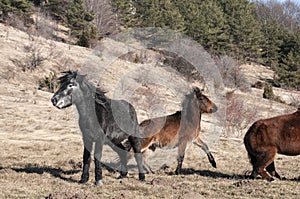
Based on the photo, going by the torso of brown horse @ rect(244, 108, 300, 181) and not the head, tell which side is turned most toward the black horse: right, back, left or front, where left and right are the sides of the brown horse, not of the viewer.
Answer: back

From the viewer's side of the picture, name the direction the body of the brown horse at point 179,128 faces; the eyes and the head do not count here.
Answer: to the viewer's right

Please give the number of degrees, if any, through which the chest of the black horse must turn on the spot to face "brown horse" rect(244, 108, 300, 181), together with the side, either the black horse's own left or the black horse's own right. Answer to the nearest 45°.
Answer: approximately 135° to the black horse's own left

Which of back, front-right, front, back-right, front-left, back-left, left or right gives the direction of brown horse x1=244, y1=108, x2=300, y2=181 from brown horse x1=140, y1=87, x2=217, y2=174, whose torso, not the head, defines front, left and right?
front-right

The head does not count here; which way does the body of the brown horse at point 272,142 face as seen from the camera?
to the viewer's right

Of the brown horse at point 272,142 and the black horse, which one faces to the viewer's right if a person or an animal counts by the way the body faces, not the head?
the brown horse

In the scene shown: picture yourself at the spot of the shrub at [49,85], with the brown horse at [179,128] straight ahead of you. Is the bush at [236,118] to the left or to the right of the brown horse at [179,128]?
left

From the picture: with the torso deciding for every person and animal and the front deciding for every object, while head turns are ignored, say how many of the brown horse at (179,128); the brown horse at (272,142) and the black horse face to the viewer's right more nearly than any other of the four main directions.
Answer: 2

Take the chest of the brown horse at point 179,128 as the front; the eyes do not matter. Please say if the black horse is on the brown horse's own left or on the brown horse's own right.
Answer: on the brown horse's own right

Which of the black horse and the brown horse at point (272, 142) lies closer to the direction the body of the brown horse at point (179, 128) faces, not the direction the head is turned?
the brown horse

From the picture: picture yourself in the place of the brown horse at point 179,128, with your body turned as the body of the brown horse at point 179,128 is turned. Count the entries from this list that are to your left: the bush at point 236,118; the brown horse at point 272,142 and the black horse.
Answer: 1
